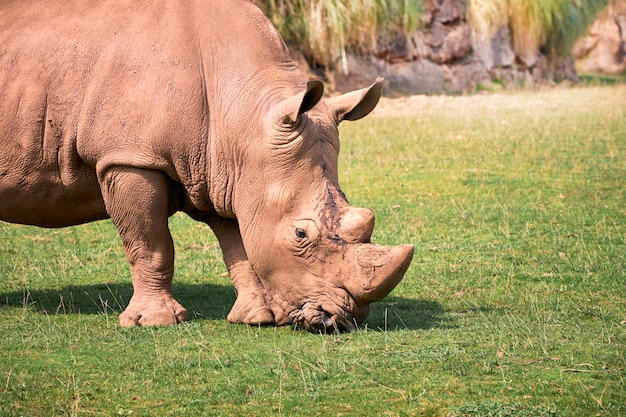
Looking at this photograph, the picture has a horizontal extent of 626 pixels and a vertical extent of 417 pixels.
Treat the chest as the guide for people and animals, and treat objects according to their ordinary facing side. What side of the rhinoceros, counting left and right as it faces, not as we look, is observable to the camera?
right
